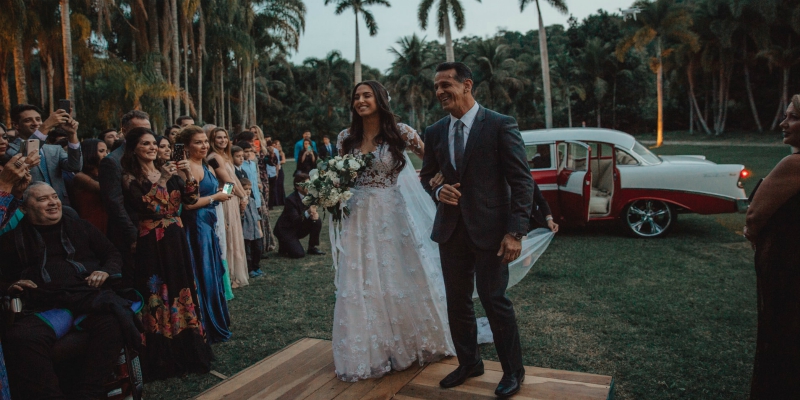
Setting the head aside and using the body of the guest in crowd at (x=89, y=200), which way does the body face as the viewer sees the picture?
to the viewer's right

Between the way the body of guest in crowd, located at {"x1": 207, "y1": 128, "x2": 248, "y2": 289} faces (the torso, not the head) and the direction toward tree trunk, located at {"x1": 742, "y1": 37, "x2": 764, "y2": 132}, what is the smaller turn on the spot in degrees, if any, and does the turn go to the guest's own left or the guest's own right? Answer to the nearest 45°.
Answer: approximately 90° to the guest's own left

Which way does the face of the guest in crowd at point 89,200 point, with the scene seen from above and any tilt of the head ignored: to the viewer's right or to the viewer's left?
to the viewer's right

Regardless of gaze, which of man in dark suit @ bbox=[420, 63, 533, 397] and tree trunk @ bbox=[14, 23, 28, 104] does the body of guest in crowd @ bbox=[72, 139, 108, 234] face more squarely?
the man in dark suit

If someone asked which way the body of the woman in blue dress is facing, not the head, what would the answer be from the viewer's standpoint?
to the viewer's right

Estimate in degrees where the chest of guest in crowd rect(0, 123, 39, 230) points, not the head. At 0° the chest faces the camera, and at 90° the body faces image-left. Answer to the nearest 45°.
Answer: approximately 315°

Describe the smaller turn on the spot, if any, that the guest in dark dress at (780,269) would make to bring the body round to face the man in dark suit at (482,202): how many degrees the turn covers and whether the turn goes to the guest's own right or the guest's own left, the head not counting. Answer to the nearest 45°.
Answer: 0° — they already face them

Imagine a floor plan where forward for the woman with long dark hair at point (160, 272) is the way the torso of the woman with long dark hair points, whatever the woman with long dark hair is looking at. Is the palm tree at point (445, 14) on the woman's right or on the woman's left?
on the woman's left

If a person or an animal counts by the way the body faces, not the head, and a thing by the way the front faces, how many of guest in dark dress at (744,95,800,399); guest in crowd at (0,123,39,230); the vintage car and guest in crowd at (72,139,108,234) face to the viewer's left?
2

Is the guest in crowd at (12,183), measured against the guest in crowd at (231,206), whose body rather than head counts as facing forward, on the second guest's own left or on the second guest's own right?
on the second guest's own right
